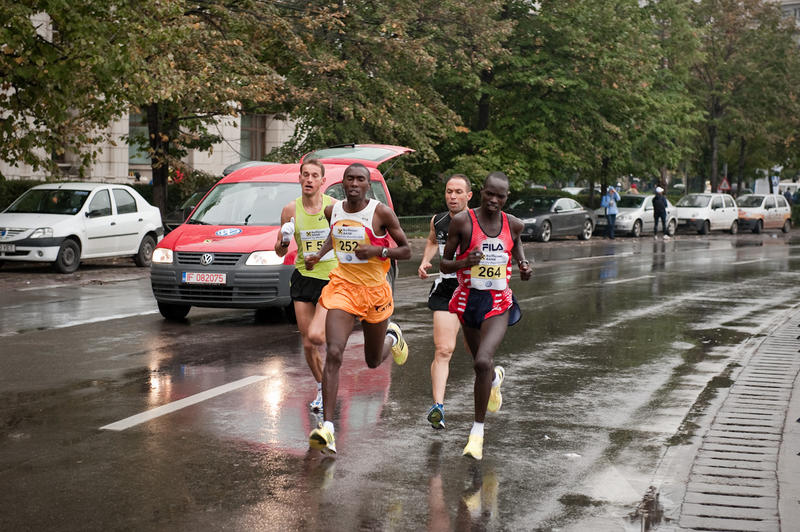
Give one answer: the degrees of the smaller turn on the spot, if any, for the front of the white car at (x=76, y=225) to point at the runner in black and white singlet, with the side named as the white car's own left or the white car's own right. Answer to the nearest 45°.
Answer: approximately 45° to the white car's own left

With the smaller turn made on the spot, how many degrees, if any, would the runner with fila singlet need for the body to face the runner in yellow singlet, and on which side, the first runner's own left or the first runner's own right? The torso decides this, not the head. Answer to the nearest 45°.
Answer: approximately 135° to the first runner's own right

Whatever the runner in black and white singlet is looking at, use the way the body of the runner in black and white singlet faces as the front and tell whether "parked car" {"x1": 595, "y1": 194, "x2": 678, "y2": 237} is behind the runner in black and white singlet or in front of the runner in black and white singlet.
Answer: behind

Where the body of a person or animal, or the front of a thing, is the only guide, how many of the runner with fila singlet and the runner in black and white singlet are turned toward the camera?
2

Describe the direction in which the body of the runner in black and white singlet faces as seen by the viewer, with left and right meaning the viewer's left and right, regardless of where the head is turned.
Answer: facing the viewer

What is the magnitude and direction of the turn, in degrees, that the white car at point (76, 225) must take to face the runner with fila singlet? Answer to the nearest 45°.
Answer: approximately 45° to its left

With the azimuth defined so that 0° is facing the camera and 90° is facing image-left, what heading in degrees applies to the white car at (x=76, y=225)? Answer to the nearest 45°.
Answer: approximately 45°

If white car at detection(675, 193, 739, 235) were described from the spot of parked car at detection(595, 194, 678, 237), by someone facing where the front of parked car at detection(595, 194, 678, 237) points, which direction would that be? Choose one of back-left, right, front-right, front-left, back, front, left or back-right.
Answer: back

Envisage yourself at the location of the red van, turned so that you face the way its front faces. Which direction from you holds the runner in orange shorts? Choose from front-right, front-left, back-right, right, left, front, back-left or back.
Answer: front-left

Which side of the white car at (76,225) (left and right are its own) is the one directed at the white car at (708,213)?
back

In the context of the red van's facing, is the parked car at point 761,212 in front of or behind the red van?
behind

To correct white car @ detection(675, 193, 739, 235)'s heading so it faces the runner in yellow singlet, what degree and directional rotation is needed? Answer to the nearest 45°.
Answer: approximately 45° to its left

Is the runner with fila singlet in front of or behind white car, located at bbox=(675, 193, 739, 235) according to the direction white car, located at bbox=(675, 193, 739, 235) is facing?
in front

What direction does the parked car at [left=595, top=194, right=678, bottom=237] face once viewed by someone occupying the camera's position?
facing the viewer and to the left of the viewer

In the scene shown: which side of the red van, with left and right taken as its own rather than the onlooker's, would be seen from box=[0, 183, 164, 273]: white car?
right

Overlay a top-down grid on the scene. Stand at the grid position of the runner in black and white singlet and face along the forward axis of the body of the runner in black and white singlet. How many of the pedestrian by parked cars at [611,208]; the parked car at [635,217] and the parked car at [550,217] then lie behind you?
3
